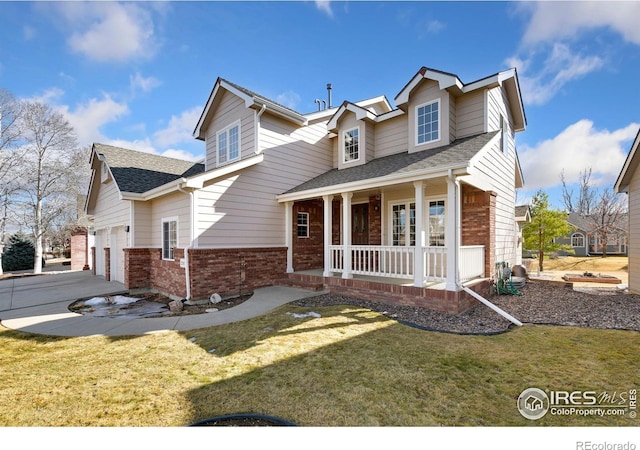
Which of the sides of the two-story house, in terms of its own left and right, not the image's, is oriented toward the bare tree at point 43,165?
right

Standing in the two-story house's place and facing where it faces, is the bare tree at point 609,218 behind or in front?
behind

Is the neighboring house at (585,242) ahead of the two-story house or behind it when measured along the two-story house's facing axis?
behind

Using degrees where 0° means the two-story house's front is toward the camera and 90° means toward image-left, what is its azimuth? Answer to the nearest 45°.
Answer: approximately 45°

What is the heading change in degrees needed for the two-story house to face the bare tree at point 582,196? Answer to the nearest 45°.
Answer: approximately 180°
